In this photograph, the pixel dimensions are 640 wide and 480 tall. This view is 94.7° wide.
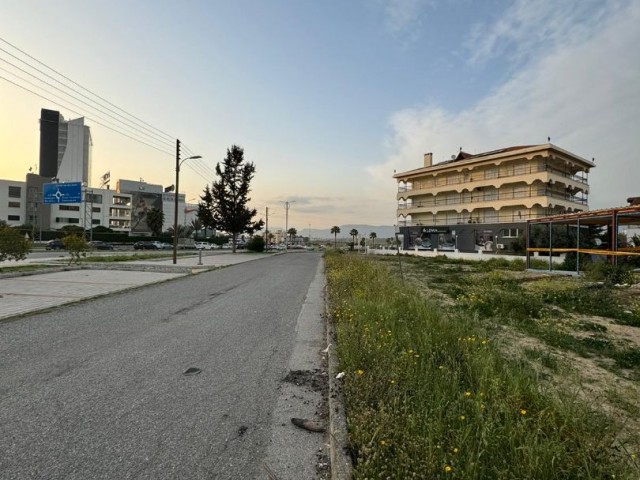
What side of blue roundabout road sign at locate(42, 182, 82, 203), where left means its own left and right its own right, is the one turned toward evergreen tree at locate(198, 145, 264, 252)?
left

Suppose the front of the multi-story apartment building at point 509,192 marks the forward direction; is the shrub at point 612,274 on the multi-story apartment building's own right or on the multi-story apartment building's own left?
on the multi-story apartment building's own left

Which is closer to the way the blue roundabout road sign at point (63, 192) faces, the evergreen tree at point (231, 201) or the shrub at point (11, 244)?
the shrub

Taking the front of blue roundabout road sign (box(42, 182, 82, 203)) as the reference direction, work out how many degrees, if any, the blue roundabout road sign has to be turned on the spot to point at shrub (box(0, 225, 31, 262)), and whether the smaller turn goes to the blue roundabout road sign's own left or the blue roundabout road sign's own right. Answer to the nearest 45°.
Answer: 0° — it already faces it

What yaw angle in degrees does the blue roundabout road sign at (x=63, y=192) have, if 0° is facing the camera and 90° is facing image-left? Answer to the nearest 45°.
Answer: approximately 0°

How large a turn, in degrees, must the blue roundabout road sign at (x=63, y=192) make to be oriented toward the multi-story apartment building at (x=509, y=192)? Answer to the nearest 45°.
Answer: approximately 45° to its left

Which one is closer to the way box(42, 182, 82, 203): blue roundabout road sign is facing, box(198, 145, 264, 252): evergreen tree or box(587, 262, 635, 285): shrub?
the shrub

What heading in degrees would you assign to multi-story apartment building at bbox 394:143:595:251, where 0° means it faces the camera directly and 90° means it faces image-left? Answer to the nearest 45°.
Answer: approximately 45°
